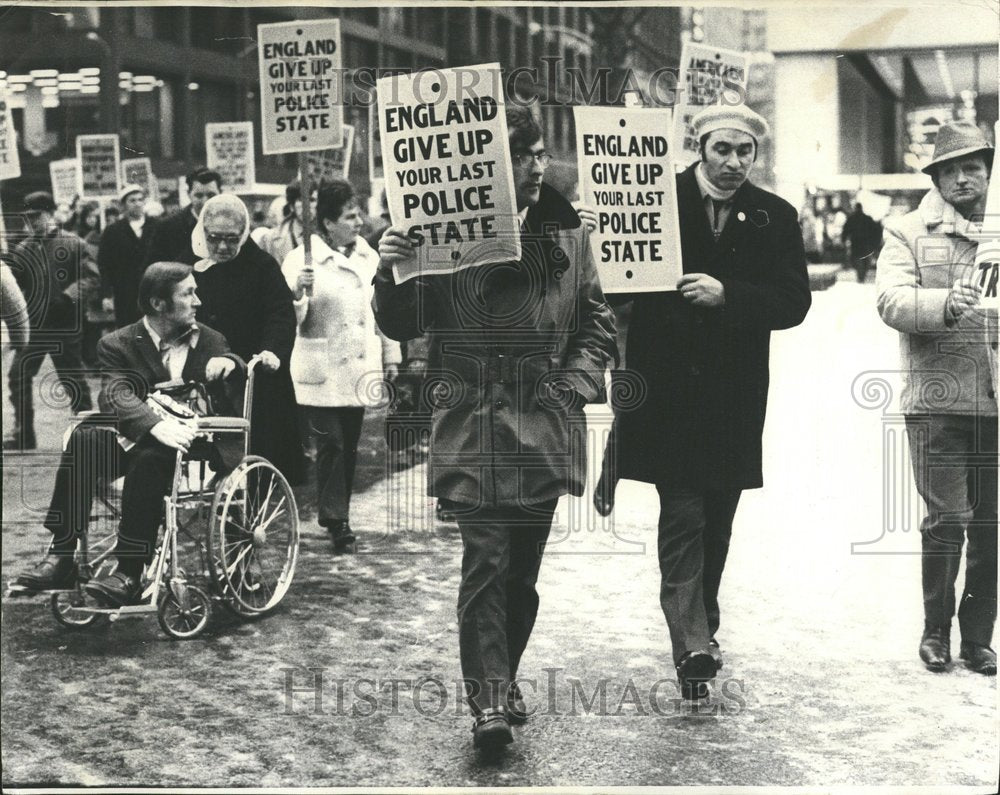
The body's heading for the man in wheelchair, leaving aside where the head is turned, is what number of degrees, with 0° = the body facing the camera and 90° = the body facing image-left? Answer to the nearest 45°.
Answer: approximately 45°

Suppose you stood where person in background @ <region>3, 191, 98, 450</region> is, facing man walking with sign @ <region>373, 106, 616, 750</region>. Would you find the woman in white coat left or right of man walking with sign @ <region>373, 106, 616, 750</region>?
left

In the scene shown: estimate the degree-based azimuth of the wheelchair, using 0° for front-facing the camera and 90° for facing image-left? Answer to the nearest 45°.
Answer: approximately 45°

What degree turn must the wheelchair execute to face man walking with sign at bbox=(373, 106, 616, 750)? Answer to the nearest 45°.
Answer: approximately 90° to its left

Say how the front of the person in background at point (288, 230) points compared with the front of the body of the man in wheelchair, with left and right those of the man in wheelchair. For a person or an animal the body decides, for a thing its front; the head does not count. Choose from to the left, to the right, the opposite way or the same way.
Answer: to the left

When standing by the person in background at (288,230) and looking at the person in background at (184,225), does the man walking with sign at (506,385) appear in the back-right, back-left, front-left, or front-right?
back-left

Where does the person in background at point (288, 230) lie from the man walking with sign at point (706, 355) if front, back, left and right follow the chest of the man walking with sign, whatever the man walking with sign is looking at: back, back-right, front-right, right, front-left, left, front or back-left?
right

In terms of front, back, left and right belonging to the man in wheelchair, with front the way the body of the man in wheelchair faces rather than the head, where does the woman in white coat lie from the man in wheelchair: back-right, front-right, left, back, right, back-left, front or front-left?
back-left

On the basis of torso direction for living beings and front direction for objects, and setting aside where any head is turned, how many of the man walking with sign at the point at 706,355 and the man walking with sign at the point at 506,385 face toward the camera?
2

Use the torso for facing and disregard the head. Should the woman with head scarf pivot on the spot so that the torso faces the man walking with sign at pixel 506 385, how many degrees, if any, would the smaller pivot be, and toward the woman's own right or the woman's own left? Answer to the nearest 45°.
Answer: approximately 90° to the woman's own left
